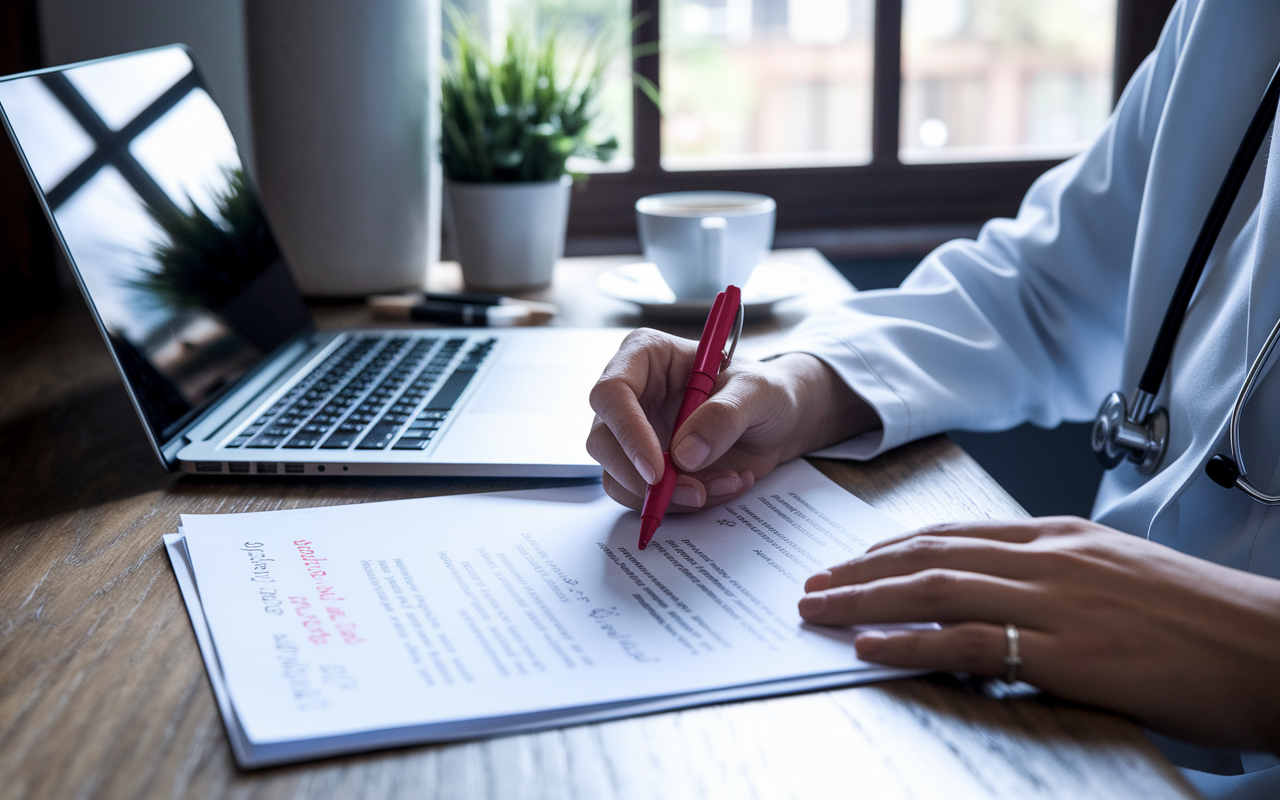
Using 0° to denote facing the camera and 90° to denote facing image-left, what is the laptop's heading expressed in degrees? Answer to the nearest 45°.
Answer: approximately 270°
